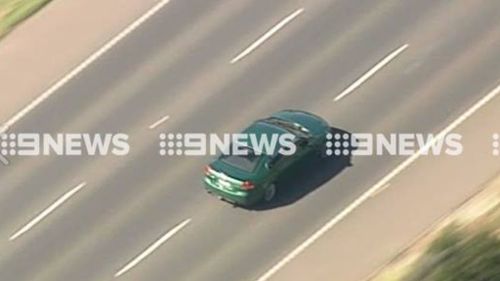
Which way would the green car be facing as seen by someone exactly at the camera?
facing away from the viewer and to the right of the viewer
